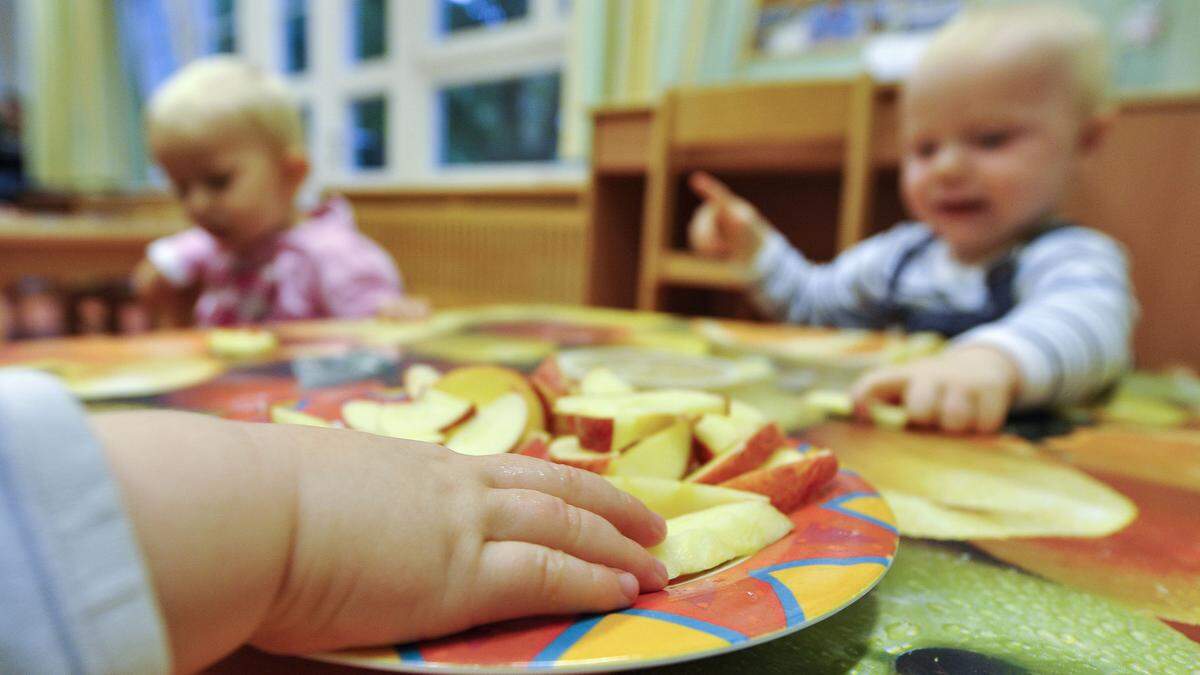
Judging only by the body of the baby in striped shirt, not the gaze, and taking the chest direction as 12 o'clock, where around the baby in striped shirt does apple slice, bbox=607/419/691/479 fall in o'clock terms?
The apple slice is roughly at 11 o'clock from the baby in striped shirt.

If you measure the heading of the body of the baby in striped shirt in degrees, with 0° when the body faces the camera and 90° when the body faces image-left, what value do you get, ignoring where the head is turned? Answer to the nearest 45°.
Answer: approximately 45°

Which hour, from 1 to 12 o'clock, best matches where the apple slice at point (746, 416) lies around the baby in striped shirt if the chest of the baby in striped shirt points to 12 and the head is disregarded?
The apple slice is roughly at 11 o'clock from the baby in striped shirt.

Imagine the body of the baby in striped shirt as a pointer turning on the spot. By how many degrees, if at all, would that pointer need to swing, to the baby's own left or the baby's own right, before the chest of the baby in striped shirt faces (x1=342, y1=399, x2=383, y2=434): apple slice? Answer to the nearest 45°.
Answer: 0° — they already face it

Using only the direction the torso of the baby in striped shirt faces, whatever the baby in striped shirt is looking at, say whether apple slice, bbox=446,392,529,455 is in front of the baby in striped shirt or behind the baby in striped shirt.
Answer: in front

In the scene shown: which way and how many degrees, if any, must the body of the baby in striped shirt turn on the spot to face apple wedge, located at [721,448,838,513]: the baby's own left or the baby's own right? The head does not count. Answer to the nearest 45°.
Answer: approximately 45° to the baby's own left

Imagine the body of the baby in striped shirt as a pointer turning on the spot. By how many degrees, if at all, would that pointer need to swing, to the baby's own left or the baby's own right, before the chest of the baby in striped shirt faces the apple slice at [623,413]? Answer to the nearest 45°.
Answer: approximately 45° to the baby's own left

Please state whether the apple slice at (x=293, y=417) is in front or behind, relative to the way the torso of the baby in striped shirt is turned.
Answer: in front

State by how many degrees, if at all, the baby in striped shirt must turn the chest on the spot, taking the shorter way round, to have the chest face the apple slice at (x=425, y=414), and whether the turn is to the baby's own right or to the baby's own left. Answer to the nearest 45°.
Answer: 0° — they already face it

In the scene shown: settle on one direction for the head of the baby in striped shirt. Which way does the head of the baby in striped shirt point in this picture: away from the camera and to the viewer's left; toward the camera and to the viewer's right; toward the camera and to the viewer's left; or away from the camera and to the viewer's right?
toward the camera and to the viewer's left

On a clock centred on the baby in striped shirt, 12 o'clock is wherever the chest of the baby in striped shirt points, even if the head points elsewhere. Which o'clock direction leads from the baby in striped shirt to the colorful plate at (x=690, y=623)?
The colorful plate is roughly at 11 o'clock from the baby in striped shirt.
